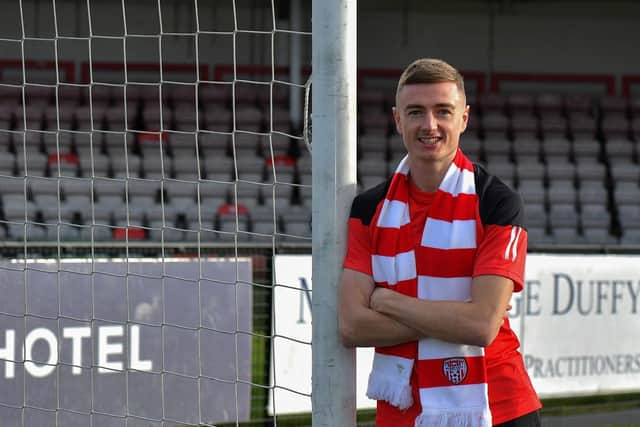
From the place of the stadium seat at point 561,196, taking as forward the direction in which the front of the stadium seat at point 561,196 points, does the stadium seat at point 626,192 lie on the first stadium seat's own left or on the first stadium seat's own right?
on the first stadium seat's own left

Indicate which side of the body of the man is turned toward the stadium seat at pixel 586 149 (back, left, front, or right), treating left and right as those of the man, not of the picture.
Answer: back

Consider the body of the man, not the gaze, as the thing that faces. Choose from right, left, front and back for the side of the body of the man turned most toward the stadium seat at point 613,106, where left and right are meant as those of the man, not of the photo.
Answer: back

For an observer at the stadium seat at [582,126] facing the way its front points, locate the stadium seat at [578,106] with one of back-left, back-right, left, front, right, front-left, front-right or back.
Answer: back

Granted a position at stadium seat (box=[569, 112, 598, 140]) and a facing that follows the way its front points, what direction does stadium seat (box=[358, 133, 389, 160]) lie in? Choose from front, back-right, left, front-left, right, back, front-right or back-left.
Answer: front-right

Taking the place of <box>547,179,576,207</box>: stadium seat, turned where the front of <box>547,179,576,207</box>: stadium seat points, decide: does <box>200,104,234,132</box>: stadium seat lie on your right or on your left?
on your right

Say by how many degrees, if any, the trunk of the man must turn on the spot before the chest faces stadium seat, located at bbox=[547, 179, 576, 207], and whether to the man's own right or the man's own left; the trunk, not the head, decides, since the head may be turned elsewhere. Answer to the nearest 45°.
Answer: approximately 180°

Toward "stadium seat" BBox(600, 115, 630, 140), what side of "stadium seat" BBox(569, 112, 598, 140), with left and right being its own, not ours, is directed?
left

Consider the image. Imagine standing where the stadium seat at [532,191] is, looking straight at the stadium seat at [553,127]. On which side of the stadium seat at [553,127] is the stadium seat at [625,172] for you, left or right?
right

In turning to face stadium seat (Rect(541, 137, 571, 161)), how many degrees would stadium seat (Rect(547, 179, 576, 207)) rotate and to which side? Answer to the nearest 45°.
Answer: approximately 180°

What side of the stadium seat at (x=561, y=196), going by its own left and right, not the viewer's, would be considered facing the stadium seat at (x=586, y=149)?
back
